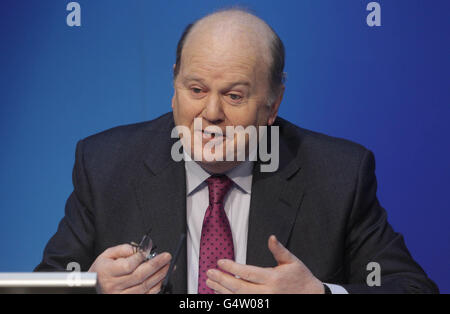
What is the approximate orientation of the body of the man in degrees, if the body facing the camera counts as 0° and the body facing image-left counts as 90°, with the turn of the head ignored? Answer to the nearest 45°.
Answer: approximately 0°
